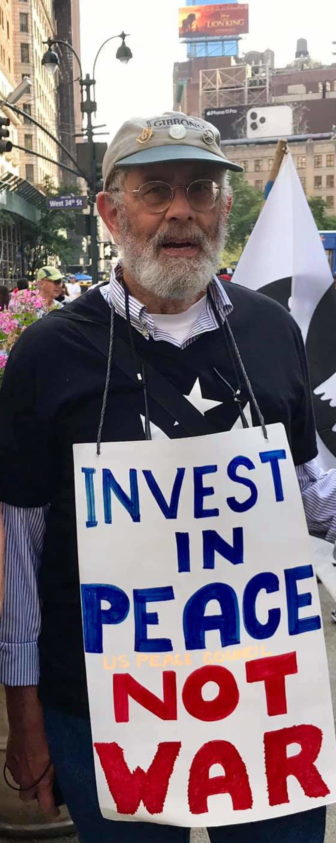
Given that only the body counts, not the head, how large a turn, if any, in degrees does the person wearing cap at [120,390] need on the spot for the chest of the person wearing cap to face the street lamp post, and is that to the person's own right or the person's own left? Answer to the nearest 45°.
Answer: approximately 180°

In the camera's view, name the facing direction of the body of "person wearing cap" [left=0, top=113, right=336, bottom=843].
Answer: toward the camera

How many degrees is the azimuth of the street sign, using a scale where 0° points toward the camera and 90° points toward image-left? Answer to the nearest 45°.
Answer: approximately 0°

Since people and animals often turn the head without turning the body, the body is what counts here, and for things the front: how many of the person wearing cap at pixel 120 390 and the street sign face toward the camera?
2

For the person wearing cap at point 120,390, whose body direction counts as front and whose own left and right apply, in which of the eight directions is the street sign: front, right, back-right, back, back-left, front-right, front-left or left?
back

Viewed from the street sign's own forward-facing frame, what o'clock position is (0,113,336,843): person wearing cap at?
The person wearing cap is roughly at 12 o'clock from the street sign.

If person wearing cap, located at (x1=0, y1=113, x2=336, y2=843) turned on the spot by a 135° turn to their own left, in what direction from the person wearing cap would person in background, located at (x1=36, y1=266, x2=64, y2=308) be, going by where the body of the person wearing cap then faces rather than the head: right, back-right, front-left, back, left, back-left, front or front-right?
front-left

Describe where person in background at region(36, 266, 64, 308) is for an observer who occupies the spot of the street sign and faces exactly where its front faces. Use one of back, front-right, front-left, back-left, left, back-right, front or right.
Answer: front
